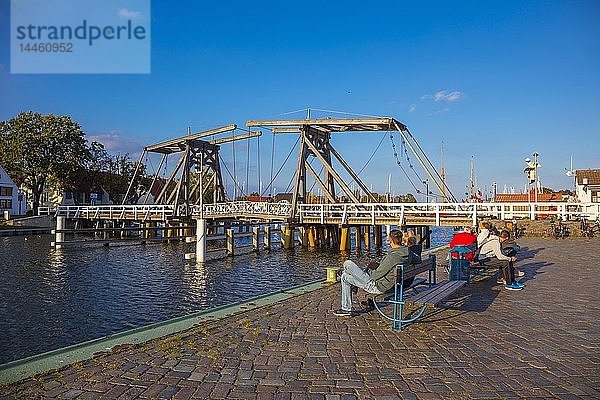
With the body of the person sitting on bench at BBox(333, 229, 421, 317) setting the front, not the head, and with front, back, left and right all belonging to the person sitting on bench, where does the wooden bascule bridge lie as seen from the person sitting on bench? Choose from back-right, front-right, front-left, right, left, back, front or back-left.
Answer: right

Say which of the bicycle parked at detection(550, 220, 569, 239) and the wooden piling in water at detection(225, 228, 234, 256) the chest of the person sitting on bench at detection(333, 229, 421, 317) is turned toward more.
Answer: the wooden piling in water

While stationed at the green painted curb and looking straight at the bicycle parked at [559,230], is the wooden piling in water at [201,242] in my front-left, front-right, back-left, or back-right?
front-left

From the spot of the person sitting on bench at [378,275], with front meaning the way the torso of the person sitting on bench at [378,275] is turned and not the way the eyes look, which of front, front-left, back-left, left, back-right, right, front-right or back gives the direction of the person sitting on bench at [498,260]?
back-right

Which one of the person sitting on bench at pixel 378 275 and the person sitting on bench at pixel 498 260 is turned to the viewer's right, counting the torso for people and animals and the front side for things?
the person sitting on bench at pixel 498 260

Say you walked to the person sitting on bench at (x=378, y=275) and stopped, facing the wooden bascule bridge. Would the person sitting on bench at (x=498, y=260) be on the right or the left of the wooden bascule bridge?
right

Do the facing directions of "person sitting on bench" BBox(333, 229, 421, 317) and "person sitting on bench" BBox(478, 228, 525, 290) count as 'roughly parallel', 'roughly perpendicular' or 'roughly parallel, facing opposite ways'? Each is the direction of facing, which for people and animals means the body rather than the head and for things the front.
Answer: roughly parallel, facing opposite ways

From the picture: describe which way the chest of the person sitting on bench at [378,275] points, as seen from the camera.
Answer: to the viewer's left

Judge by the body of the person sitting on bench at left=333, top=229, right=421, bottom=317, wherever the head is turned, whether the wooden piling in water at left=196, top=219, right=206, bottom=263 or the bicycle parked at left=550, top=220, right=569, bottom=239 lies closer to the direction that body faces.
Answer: the wooden piling in water

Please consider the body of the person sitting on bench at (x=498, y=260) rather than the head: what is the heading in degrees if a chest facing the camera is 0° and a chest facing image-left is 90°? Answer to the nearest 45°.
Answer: approximately 270°

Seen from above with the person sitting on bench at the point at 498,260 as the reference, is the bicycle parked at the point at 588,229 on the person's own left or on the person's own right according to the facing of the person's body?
on the person's own left

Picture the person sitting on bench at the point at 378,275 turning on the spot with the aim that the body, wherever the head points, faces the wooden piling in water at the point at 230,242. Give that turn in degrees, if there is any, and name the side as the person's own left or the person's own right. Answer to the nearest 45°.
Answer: approximately 45° to the person's own right

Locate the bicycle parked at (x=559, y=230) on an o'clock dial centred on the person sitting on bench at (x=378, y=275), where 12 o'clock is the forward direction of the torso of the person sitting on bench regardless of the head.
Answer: The bicycle parked is roughly at 4 o'clock from the person sitting on bench.

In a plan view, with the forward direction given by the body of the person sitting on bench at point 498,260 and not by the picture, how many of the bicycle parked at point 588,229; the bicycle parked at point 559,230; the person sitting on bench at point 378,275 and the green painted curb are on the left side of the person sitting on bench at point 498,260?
2
